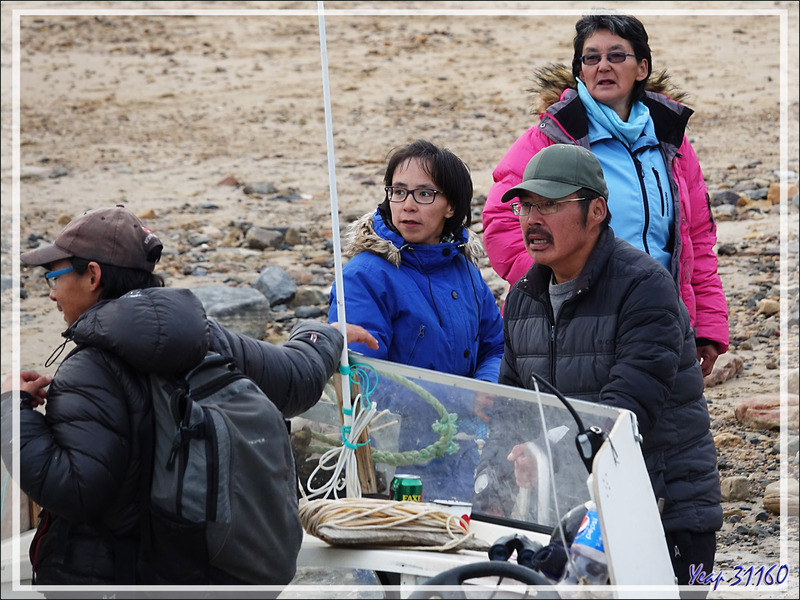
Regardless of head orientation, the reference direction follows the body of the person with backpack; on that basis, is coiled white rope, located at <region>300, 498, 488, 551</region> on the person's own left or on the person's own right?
on the person's own right

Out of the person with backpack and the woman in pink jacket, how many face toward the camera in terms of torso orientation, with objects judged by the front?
1

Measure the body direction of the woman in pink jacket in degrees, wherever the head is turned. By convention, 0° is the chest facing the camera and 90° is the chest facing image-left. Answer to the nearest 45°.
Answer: approximately 0°

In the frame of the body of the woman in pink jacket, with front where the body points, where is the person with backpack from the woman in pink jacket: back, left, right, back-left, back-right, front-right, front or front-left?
front-right

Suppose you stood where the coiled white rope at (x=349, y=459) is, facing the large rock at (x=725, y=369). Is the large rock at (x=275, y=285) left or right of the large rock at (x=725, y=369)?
left
